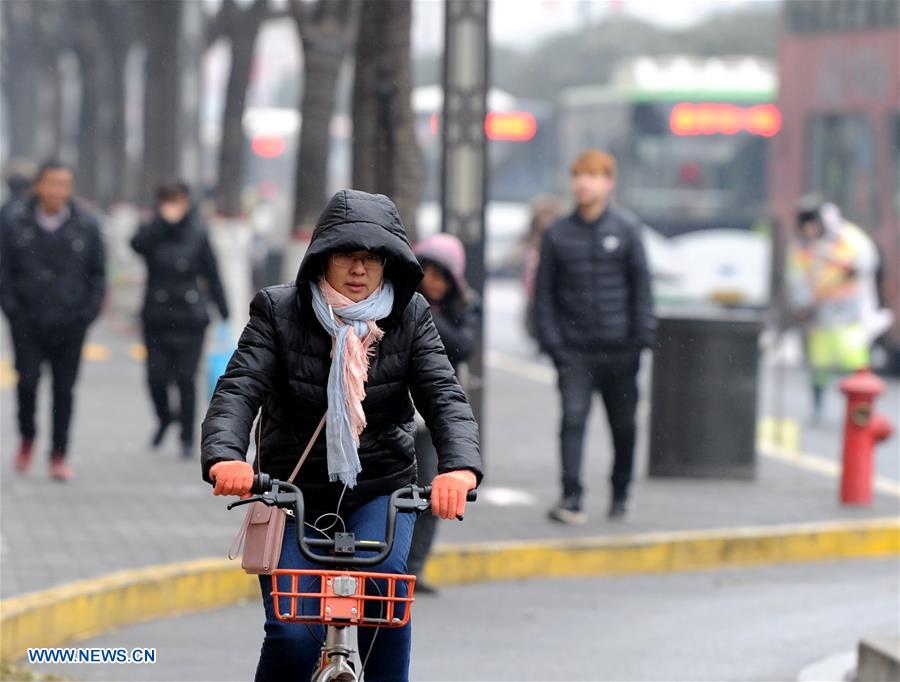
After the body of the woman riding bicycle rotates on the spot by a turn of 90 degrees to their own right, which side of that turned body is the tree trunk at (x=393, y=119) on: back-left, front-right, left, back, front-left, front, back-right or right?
right

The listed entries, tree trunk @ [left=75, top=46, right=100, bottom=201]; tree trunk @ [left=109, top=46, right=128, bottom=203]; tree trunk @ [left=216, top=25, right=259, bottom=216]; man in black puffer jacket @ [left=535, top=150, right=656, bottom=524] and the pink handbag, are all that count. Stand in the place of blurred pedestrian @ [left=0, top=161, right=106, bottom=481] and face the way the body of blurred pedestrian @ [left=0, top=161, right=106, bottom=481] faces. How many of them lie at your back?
3

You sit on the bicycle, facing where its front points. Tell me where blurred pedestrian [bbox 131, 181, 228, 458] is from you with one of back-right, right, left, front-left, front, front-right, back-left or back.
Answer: back

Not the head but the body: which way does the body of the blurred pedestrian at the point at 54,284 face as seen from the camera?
toward the camera

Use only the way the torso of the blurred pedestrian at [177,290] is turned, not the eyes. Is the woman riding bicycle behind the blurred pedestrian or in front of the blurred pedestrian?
in front

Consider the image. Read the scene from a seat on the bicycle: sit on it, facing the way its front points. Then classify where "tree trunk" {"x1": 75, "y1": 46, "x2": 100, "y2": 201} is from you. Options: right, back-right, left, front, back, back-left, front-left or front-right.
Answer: back

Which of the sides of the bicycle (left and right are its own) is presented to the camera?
front

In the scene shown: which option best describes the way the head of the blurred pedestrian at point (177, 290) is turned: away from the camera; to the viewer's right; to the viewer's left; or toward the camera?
toward the camera

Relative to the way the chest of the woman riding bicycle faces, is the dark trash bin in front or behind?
behind

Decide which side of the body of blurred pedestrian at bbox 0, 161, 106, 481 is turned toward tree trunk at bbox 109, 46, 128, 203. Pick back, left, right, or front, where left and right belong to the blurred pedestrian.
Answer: back

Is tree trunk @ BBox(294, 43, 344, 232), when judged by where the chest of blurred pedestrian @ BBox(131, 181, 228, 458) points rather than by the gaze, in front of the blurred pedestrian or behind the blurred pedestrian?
behind

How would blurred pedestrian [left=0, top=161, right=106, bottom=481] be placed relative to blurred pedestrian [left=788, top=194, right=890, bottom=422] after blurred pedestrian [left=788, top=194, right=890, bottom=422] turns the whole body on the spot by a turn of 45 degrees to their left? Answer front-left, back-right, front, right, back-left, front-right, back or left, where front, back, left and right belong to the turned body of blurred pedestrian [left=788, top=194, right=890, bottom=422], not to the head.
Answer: front-right
